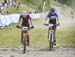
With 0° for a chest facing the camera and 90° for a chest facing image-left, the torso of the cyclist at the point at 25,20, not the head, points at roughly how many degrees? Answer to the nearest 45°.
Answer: approximately 0°
